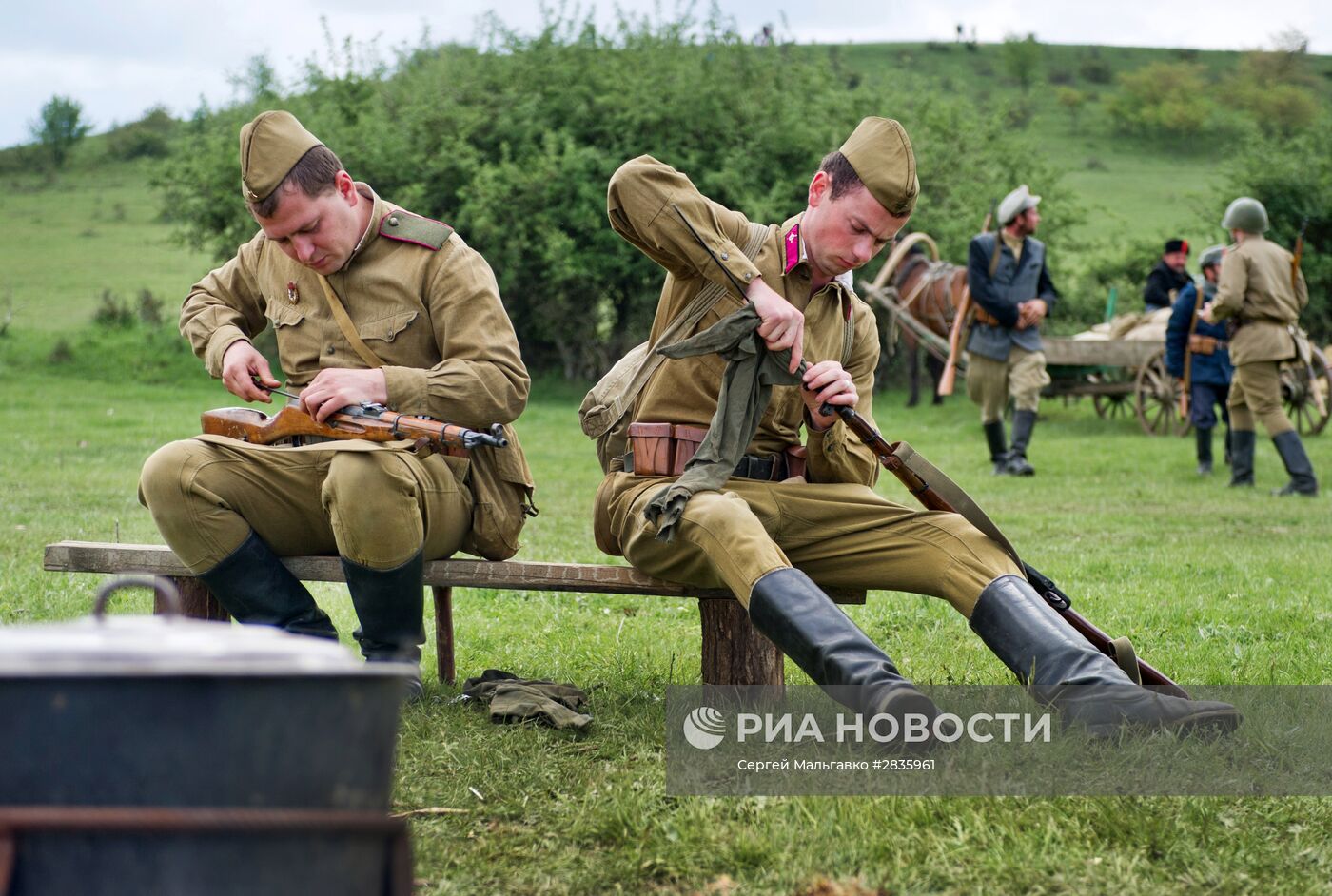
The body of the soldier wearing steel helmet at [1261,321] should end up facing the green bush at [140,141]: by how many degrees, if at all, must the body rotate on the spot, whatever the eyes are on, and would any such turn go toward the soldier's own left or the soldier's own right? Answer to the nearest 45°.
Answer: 0° — they already face it

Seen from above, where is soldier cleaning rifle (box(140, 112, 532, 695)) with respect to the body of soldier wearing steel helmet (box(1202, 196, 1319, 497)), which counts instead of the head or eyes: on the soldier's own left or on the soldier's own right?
on the soldier's own left

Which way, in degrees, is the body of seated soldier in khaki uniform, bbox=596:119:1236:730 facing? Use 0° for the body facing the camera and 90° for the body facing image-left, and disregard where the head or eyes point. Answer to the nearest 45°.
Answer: approximately 315°

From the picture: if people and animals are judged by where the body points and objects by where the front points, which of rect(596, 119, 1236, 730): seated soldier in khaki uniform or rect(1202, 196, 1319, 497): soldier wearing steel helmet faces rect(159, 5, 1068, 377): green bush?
the soldier wearing steel helmet

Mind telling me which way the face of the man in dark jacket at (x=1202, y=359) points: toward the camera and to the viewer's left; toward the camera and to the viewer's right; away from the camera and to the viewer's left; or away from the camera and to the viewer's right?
toward the camera and to the viewer's right

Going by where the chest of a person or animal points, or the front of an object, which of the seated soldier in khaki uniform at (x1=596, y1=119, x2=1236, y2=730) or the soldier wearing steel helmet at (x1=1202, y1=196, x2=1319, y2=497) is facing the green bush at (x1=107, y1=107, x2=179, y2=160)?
the soldier wearing steel helmet

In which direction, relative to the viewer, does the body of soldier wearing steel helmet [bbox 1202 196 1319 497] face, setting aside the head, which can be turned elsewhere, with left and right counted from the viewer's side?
facing away from the viewer and to the left of the viewer

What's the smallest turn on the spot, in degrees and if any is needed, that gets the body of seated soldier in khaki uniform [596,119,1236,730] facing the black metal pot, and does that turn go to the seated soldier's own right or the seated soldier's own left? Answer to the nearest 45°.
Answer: approximately 45° to the seated soldier's own right

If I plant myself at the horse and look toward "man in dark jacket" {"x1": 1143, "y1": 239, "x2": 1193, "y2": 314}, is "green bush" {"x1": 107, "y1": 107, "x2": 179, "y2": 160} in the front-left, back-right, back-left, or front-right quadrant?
back-left

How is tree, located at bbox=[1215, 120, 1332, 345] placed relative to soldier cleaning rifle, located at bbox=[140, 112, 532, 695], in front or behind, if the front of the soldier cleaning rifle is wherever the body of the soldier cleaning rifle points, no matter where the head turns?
behind

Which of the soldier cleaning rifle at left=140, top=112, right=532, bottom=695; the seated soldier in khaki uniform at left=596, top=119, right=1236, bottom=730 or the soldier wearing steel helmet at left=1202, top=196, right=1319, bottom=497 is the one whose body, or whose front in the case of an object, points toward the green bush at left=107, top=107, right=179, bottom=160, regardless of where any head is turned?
the soldier wearing steel helmet
